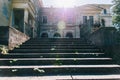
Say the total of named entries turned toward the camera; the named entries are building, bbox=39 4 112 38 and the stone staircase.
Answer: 2

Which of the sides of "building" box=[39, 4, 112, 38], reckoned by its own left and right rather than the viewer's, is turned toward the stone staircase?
front

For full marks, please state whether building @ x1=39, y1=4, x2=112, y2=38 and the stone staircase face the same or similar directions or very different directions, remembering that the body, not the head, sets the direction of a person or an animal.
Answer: same or similar directions

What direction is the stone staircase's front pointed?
toward the camera

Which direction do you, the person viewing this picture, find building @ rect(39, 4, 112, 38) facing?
facing the viewer

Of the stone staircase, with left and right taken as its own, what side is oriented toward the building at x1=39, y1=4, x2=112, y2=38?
back
